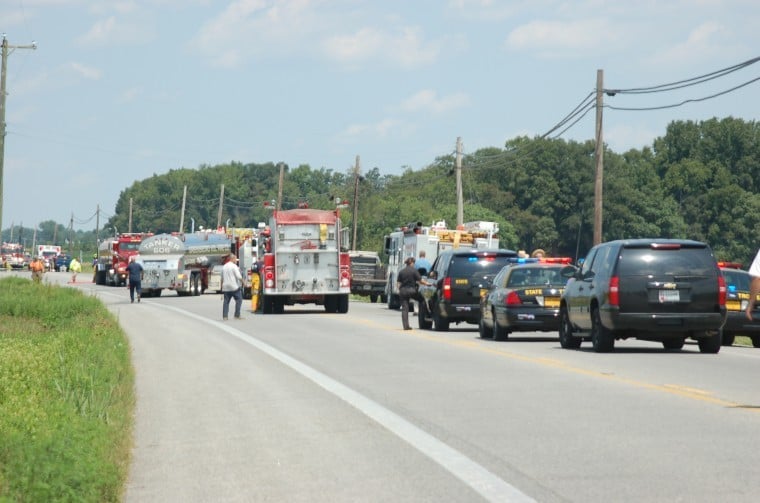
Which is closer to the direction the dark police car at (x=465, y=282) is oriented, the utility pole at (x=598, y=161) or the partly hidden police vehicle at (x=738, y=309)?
the utility pole

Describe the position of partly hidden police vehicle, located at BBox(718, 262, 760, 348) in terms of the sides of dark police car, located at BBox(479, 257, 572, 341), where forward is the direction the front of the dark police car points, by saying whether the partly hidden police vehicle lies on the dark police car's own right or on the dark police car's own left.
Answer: on the dark police car's own right

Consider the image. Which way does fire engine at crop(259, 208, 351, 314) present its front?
away from the camera

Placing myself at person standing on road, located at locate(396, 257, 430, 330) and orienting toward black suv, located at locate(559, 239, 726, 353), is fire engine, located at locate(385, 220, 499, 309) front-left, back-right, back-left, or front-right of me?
back-left

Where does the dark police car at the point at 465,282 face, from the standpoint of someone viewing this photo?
facing away from the viewer

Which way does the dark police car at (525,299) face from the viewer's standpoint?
away from the camera
